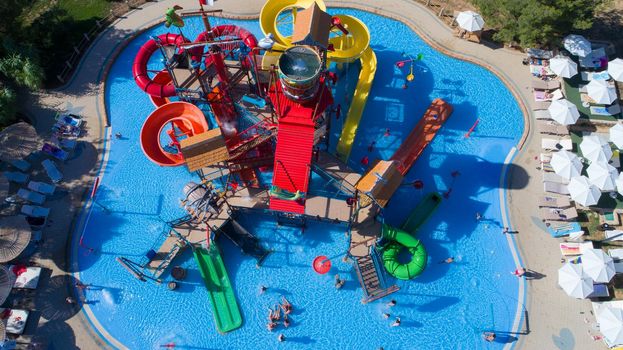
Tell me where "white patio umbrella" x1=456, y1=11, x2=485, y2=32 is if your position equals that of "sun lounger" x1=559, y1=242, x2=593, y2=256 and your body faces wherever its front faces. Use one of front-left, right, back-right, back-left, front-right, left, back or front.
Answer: front-right

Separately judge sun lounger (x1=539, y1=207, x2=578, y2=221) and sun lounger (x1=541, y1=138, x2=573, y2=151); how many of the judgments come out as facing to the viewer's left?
2

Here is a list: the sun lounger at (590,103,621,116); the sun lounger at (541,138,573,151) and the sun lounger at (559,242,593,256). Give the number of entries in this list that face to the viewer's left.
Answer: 3

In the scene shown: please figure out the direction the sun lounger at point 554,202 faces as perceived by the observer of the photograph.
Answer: facing to the left of the viewer

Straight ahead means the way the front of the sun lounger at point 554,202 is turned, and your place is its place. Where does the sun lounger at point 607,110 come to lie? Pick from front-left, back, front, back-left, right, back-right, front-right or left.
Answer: right

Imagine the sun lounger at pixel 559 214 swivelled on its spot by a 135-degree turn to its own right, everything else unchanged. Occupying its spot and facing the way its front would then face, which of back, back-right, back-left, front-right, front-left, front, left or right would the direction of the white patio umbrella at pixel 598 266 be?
right

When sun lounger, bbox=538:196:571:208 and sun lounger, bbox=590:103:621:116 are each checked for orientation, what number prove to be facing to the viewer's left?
2

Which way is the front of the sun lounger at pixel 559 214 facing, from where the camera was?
facing to the left of the viewer

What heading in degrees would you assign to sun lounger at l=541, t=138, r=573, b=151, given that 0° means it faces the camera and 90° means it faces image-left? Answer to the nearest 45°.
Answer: approximately 90°

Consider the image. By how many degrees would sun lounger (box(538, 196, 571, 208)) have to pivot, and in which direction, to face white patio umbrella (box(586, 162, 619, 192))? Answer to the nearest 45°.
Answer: approximately 135° to its right

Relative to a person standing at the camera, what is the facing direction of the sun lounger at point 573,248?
facing to the left of the viewer

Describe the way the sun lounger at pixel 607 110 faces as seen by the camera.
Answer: facing to the left of the viewer

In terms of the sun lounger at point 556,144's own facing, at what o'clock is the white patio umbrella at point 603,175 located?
The white patio umbrella is roughly at 7 o'clock from the sun lounger.

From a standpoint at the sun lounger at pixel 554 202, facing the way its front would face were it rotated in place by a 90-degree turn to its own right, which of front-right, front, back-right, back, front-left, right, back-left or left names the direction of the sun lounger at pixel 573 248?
back-right

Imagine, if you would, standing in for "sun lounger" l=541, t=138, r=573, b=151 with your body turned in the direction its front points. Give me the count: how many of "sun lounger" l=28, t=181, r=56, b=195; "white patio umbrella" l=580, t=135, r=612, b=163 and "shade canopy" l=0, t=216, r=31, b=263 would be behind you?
1

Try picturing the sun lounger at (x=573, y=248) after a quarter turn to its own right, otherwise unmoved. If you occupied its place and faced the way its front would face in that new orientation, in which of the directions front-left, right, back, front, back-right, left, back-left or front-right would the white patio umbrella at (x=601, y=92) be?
front

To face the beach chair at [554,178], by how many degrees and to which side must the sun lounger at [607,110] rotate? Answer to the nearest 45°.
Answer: approximately 90° to its left
